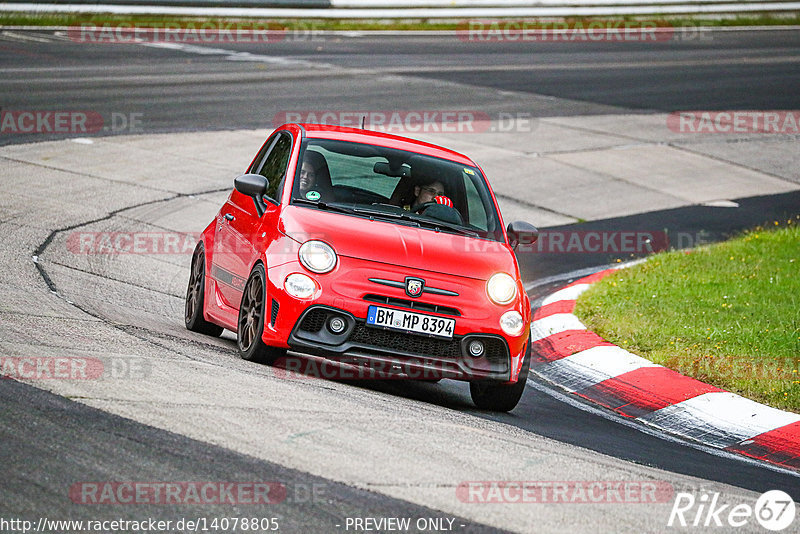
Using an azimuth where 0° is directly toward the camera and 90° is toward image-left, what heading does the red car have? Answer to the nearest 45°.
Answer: approximately 0°
